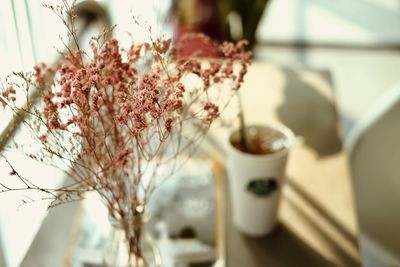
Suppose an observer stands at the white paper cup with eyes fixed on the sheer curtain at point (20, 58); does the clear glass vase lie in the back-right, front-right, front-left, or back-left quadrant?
front-left

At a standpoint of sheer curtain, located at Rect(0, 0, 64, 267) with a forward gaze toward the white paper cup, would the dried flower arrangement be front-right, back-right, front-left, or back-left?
front-right
